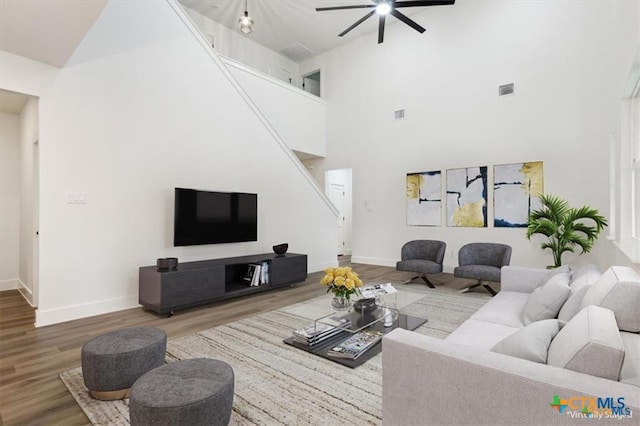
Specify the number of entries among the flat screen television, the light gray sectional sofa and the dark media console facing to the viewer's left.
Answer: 1

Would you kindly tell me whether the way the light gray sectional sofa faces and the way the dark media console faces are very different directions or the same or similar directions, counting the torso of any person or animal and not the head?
very different directions

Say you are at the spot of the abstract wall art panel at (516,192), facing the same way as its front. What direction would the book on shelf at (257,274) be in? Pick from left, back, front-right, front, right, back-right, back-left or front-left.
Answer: front-right

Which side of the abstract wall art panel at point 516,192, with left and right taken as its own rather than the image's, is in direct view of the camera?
front

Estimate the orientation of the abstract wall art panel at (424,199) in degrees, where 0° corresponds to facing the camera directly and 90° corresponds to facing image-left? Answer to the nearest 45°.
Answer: approximately 0°

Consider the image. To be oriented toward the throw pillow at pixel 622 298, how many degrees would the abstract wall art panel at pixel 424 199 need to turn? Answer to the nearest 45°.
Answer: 0° — it already faces it

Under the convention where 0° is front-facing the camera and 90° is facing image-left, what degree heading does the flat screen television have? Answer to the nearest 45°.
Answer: approximately 315°

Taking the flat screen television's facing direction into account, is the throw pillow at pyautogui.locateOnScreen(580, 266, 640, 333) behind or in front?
in front

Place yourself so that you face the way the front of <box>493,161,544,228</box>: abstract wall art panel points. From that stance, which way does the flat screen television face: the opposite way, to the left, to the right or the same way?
to the left

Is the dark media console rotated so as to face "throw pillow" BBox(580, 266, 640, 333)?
yes

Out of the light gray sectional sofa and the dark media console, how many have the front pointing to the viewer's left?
1

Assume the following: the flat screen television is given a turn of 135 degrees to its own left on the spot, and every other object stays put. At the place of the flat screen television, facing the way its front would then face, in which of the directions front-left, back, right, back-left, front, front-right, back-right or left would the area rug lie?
back

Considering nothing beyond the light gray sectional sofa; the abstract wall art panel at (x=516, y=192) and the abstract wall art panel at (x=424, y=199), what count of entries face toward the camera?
2
